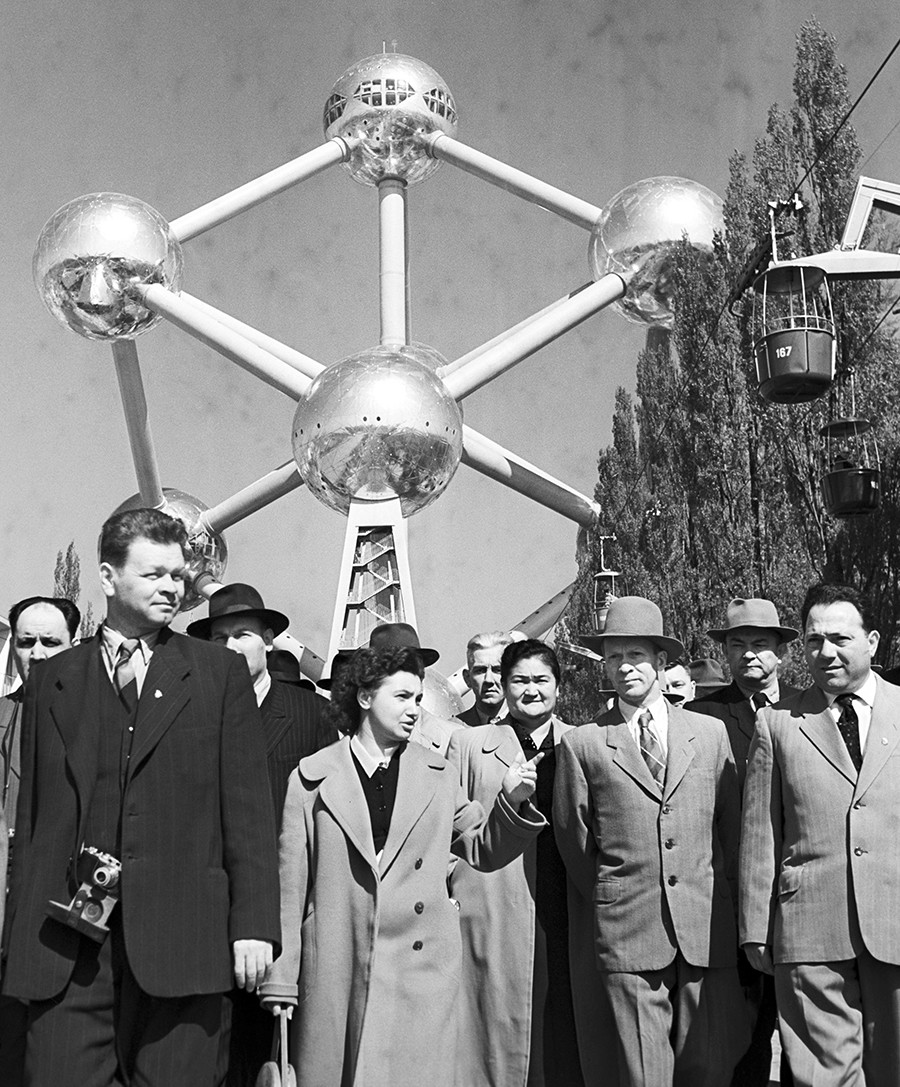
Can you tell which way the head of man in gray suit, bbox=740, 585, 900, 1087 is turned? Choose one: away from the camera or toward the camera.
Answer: toward the camera

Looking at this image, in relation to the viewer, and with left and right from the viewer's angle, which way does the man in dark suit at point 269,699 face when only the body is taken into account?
facing the viewer and to the left of the viewer

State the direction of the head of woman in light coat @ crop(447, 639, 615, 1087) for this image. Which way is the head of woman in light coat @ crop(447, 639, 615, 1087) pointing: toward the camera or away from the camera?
toward the camera

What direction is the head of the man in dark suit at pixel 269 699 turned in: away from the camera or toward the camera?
toward the camera

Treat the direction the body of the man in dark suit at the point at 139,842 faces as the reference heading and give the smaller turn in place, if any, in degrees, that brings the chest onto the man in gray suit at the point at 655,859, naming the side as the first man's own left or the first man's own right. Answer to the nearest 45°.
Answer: approximately 135° to the first man's own left

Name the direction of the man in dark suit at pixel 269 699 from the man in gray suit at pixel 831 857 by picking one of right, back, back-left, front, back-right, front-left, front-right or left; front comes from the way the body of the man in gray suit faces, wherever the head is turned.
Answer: right

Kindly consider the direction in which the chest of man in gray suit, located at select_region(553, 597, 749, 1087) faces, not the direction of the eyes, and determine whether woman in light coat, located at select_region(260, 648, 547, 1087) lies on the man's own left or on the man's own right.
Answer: on the man's own right

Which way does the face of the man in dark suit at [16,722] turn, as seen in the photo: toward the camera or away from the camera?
toward the camera

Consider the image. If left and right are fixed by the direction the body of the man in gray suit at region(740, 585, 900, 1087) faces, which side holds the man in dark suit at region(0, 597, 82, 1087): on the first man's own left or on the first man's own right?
on the first man's own right

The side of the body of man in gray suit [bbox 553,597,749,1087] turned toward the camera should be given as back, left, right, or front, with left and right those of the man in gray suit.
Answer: front

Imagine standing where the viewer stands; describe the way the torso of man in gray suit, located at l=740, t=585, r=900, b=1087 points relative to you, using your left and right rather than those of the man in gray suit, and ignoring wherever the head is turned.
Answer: facing the viewer

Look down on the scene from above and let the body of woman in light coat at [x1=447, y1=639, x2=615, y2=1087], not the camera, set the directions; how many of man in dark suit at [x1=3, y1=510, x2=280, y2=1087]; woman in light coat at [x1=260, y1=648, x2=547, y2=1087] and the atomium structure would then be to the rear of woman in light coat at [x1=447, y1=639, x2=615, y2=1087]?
1

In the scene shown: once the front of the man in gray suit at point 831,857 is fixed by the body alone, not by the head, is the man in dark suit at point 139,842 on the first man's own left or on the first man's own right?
on the first man's own right

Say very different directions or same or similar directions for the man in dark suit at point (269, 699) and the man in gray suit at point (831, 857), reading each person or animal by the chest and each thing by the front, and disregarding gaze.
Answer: same or similar directions

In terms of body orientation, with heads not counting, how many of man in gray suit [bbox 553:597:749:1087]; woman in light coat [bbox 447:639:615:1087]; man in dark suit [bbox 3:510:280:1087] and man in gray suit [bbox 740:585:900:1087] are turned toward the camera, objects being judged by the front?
4
